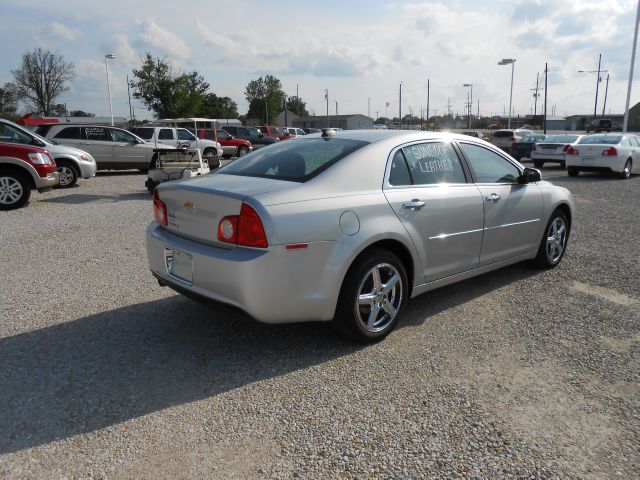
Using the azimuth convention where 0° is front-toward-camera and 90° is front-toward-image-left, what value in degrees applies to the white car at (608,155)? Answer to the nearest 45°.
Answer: approximately 225°

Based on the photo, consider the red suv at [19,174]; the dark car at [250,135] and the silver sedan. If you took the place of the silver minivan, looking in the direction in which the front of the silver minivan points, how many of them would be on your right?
2

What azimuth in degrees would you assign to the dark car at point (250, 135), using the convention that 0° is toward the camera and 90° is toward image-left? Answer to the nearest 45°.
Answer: approximately 315°

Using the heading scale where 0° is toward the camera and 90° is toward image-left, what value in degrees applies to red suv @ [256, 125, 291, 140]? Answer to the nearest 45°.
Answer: approximately 315°

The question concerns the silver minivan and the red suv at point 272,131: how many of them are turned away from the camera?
0

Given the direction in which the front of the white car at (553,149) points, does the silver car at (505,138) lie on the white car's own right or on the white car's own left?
on the white car's own left

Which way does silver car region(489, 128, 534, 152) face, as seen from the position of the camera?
facing away from the viewer and to the right of the viewer

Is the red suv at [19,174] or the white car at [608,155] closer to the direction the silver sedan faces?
the white car

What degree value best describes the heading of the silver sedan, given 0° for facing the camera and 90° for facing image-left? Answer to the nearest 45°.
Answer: approximately 225°

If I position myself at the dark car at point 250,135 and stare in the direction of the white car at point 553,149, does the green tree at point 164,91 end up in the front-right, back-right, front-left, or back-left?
back-left

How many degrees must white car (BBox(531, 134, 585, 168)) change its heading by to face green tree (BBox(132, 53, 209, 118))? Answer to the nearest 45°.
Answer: approximately 90° to its left

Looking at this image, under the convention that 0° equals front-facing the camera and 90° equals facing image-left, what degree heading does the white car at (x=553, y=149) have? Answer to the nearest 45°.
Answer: approximately 225°
